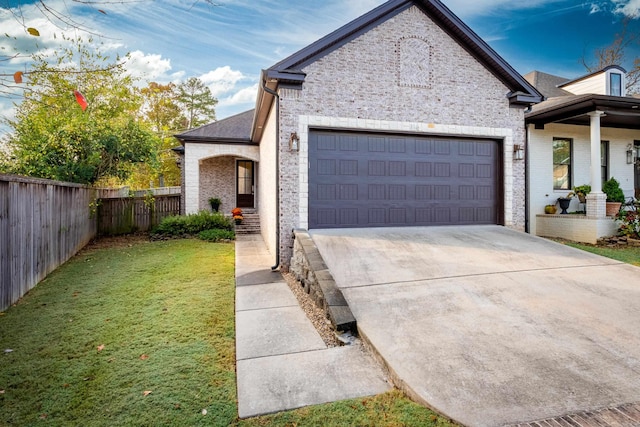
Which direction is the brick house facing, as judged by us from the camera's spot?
facing the viewer

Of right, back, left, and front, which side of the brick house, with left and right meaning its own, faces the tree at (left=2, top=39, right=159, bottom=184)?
right

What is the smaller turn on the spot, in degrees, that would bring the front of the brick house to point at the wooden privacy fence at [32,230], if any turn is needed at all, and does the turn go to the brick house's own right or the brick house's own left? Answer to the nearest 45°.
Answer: approximately 45° to the brick house's own right

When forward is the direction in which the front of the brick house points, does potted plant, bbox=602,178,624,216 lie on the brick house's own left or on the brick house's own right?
on the brick house's own left

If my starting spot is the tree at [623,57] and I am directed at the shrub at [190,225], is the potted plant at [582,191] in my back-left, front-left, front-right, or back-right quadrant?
front-left

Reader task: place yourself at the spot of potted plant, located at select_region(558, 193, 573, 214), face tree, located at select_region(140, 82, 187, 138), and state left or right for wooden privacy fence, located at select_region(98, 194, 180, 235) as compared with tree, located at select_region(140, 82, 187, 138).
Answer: left

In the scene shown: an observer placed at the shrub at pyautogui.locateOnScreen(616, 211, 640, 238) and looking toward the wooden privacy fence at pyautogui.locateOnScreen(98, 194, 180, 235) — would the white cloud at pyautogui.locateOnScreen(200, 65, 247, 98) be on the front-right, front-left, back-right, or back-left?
front-right

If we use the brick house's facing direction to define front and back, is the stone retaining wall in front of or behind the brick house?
in front
